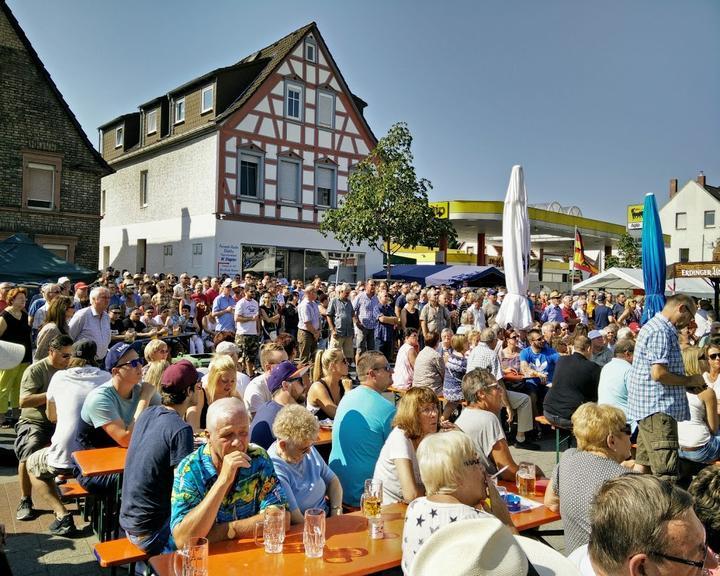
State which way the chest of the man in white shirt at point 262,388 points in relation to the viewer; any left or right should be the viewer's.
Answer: facing to the right of the viewer

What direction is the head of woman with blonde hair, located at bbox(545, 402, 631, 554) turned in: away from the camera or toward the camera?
away from the camera

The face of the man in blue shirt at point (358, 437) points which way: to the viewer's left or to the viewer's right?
to the viewer's right

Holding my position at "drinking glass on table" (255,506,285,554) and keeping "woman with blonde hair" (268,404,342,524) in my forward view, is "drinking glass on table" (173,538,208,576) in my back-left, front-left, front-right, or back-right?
back-left

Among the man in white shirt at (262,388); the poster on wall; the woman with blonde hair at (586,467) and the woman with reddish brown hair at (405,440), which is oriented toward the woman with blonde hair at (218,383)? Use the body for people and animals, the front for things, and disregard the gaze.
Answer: the poster on wall

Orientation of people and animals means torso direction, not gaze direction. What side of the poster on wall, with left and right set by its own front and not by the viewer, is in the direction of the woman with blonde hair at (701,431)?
front

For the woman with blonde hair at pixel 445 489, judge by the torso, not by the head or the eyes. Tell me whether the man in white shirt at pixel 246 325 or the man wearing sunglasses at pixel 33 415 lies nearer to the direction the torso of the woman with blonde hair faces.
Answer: the man in white shirt

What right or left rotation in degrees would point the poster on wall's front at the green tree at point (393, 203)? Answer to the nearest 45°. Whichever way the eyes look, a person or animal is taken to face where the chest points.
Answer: approximately 45° to its left

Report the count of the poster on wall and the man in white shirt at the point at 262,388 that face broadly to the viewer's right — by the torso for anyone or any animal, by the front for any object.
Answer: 1

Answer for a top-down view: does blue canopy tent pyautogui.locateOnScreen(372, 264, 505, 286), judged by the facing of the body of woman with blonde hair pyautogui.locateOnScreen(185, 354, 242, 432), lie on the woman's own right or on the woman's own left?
on the woman's own left

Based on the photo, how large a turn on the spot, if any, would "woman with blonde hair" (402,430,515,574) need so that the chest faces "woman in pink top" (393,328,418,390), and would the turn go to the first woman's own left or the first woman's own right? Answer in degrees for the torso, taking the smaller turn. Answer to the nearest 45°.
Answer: approximately 45° to the first woman's own left

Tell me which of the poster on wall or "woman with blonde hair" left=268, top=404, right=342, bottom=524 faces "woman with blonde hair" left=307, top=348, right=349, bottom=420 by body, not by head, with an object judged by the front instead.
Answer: the poster on wall
